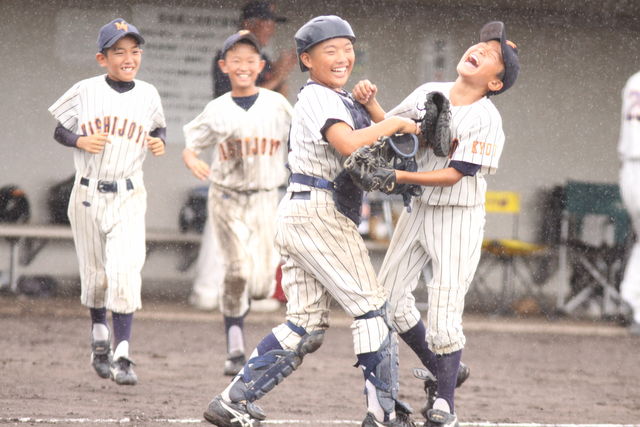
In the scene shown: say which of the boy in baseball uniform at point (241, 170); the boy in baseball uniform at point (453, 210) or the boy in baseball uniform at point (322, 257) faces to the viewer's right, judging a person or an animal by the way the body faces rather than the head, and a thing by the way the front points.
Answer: the boy in baseball uniform at point (322, 257)

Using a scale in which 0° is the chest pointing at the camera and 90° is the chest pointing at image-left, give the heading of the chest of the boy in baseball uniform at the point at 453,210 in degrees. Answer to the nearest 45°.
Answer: approximately 45°

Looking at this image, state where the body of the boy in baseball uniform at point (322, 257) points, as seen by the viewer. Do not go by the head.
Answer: to the viewer's right

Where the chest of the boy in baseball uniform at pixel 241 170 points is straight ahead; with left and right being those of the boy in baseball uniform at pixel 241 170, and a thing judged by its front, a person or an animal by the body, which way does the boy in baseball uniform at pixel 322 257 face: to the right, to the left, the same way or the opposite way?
to the left

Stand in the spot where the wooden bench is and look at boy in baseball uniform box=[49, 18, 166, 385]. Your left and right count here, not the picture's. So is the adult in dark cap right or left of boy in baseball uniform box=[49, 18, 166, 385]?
left

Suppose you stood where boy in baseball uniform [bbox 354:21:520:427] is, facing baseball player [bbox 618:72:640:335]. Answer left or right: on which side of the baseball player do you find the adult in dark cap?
left

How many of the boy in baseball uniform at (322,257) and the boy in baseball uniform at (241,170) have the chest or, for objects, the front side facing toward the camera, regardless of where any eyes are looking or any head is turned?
1

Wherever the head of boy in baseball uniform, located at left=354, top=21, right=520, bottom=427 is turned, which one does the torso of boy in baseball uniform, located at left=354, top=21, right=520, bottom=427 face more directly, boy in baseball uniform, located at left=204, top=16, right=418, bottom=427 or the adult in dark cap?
the boy in baseball uniform
